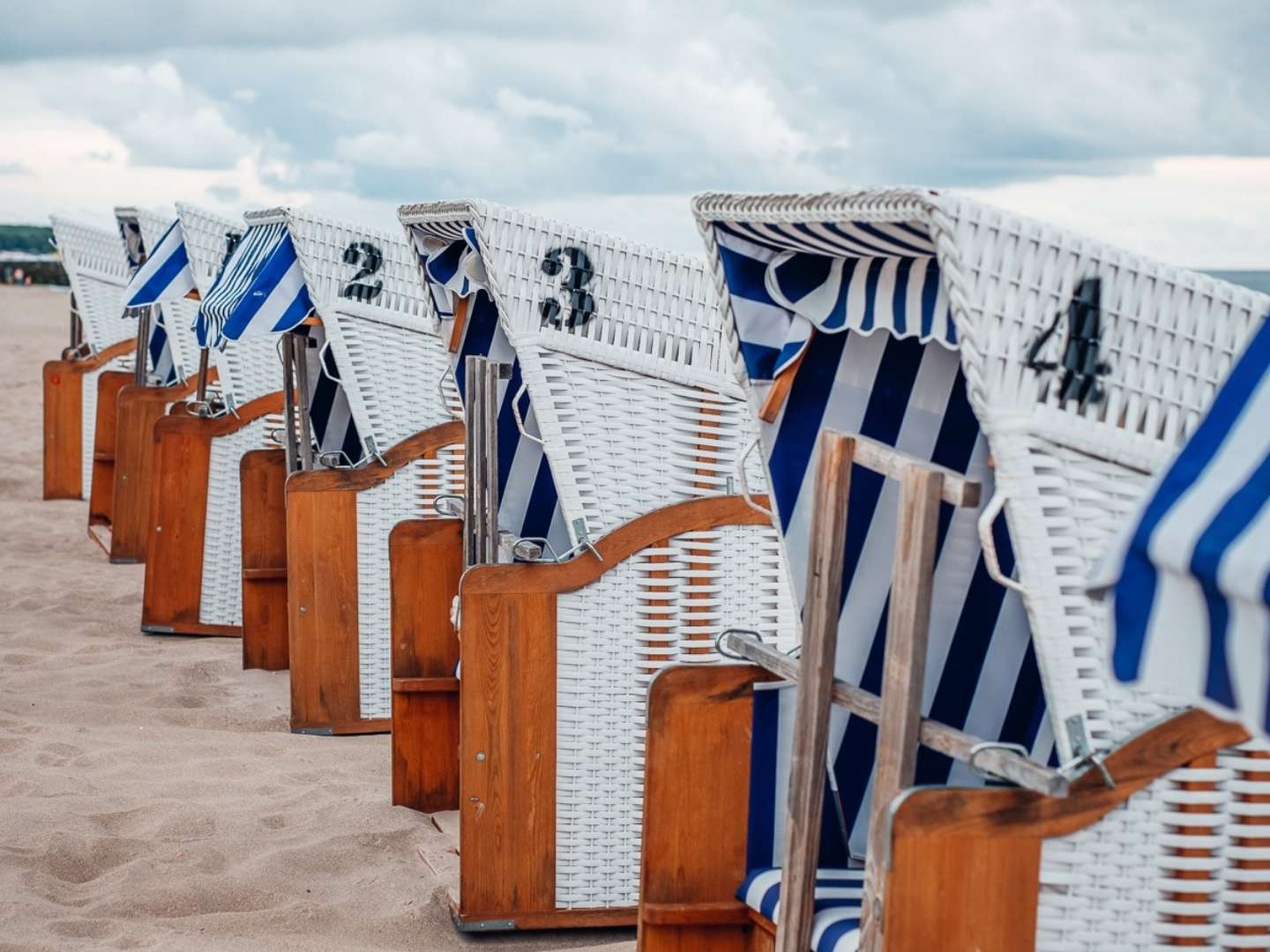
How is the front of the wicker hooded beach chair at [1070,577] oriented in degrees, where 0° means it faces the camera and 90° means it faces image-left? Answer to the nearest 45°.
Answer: approximately 45°

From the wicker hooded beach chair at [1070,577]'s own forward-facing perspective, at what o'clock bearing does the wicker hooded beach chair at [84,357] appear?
the wicker hooded beach chair at [84,357] is roughly at 3 o'clock from the wicker hooded beach chair at [1070,577].

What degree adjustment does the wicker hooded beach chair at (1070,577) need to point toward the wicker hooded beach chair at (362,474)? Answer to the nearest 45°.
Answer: approximately 90° to its right

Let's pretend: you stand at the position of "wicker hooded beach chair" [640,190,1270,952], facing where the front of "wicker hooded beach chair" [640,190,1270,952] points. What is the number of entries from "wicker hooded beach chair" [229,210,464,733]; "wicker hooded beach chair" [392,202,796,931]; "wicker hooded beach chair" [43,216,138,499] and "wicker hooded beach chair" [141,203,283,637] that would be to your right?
4

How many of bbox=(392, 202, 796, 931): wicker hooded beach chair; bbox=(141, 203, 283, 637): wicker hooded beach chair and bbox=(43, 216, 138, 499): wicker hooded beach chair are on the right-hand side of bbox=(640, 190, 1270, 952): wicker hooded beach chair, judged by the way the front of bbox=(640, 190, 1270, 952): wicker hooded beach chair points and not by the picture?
3

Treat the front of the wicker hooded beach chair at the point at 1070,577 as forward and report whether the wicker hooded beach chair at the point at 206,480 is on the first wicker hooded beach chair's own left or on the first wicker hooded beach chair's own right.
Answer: on the first wicker hooded beach chair's own right
